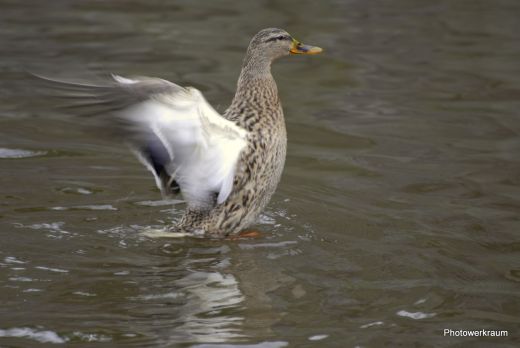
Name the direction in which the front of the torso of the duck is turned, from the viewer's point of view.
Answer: to the viewer's right
